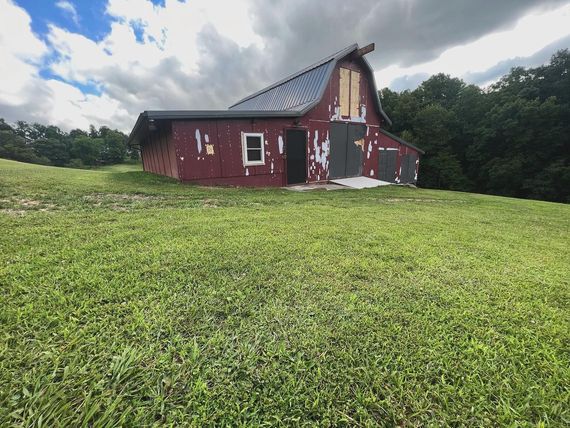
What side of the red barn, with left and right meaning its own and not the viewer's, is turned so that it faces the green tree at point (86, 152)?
back

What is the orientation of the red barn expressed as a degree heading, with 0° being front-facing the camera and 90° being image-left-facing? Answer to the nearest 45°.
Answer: approximately 315°
